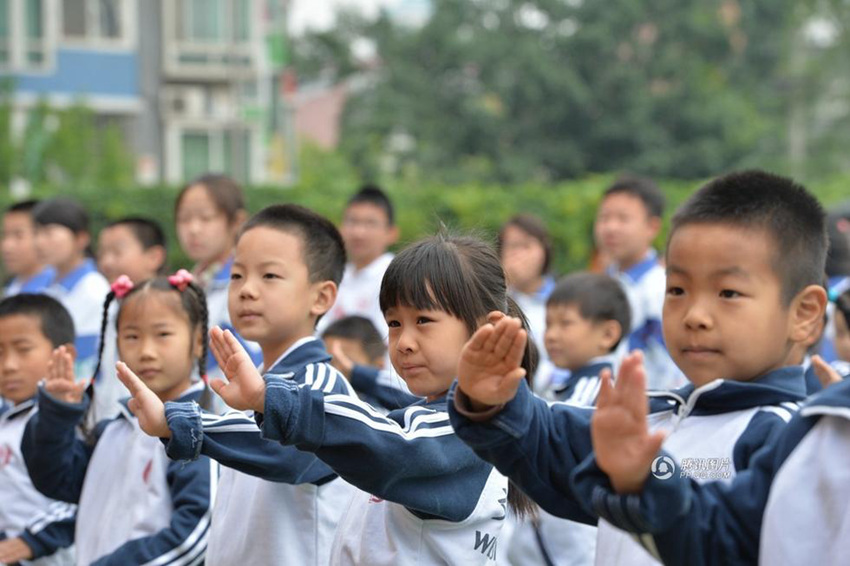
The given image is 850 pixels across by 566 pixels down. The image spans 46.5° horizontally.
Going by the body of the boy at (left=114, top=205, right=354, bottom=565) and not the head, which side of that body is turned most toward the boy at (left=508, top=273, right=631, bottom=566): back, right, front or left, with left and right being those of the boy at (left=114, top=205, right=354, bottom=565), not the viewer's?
back

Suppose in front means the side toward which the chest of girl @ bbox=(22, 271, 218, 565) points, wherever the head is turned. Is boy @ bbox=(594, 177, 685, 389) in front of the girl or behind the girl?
behind

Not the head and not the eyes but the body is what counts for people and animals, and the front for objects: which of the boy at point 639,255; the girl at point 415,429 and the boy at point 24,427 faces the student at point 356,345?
the boy at point 639,255

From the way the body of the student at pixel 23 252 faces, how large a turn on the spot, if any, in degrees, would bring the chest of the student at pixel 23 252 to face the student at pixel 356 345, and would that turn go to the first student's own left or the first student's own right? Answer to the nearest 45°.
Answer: approximately 90° to the first student's own left

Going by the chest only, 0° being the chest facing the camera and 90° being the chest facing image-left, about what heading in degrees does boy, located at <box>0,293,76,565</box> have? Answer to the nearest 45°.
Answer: approximately 45°

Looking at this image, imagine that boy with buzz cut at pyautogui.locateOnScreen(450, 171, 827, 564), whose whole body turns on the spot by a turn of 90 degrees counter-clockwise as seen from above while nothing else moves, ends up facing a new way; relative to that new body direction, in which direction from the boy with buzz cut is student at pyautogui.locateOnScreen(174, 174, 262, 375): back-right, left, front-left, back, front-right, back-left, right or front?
back

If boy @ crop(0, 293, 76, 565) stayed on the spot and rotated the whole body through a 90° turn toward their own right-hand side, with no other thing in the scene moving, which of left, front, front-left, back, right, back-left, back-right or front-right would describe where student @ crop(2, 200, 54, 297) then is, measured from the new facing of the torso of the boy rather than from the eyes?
front-right

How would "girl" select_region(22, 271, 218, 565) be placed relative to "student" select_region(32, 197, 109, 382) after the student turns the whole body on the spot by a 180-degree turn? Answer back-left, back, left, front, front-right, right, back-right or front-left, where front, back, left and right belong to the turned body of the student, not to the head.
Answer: back-right

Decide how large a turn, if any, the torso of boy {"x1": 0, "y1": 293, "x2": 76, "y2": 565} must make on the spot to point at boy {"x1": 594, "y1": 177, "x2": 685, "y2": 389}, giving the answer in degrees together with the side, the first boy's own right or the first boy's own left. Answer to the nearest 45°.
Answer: approximately 135° to the first boy's own left

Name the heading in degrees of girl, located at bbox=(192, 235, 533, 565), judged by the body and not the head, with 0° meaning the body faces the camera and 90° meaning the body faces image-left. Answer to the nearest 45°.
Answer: approximately 45°

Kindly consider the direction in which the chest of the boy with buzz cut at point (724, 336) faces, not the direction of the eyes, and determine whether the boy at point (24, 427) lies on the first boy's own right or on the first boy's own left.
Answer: on the first boy's own right

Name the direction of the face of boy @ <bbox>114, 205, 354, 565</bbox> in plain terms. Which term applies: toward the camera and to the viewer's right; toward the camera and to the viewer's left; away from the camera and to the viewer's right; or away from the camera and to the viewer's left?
toward the camera and to the viewer's left

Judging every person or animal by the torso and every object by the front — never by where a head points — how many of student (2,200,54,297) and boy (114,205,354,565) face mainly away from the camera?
0
